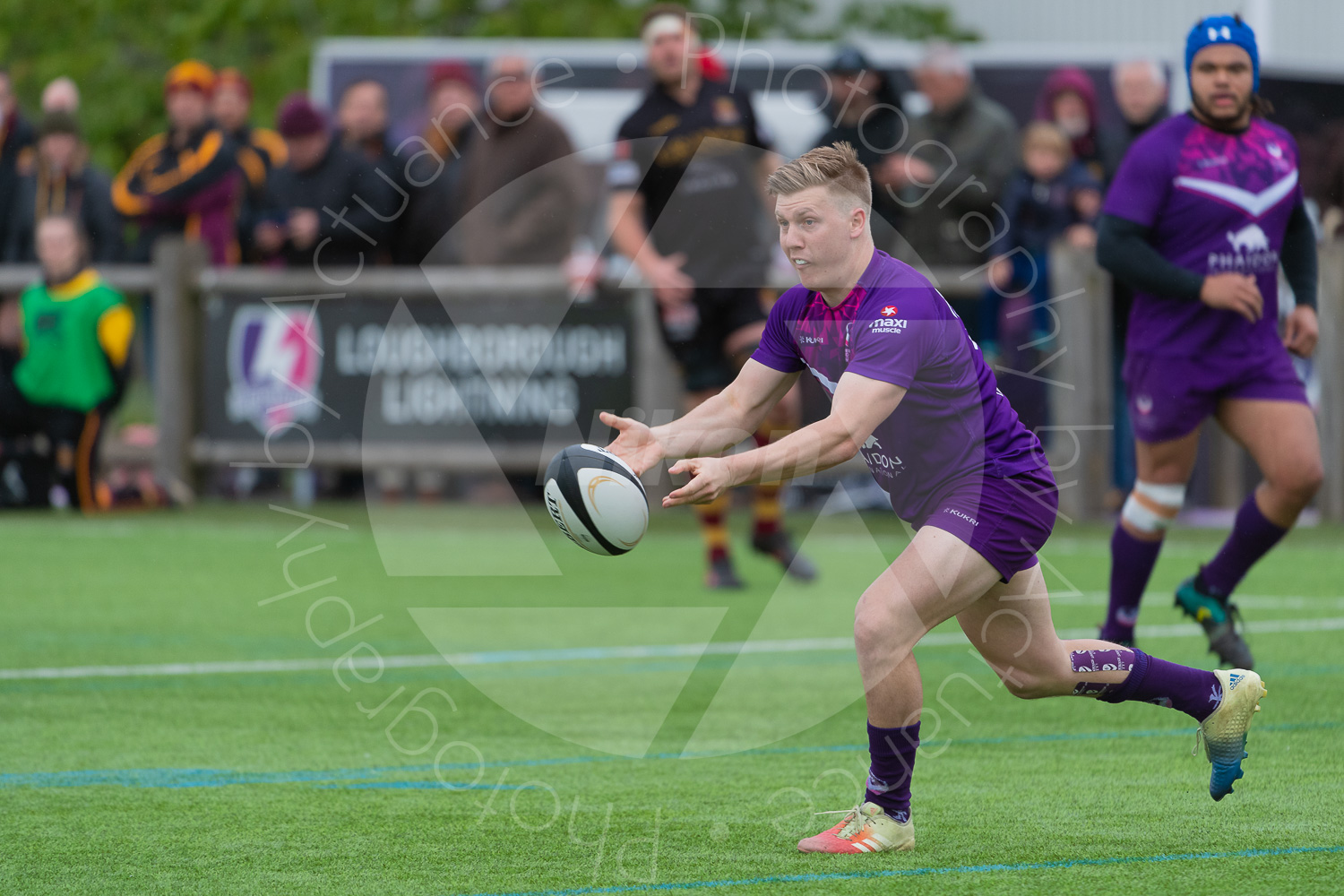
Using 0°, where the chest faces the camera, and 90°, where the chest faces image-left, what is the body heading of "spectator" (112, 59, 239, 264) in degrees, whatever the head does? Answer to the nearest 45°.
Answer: approximately 0°

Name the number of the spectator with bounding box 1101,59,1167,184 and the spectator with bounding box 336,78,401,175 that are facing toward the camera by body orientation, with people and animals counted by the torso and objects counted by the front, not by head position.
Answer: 2

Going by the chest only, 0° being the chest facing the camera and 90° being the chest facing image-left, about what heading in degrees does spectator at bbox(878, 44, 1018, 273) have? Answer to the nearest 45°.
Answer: approximately 45°

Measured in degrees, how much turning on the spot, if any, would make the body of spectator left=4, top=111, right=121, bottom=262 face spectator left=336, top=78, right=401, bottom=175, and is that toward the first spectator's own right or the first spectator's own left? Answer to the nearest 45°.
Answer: approximately 45° to the first spectator's own left

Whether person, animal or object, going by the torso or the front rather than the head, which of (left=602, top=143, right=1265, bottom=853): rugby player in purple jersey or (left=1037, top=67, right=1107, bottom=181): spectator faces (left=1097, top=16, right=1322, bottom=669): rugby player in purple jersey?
the spectator

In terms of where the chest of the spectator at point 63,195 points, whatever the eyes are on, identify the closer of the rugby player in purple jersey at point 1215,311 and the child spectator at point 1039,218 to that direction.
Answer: the rugby player in purple jersey

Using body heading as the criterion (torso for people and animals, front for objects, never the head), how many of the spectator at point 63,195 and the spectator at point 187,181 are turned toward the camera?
2

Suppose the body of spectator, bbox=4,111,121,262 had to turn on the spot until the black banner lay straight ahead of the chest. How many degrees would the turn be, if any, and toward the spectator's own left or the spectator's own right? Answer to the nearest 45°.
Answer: approximately 45° to the spectator's own left

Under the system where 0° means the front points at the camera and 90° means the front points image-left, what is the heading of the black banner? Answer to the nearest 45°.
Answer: approximately 0°

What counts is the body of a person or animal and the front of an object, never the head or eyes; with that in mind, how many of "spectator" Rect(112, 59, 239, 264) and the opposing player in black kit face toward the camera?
2

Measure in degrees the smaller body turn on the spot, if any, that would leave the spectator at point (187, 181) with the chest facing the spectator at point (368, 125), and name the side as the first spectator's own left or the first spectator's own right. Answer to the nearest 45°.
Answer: approximately 45° to the first spectator's own left

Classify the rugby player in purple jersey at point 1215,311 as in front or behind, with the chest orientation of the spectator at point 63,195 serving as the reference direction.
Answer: in front

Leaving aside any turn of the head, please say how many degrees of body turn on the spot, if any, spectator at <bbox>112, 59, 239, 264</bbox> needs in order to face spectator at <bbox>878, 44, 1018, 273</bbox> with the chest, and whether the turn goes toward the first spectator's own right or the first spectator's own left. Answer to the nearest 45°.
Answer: approximately 45° to the first spectator's own left
